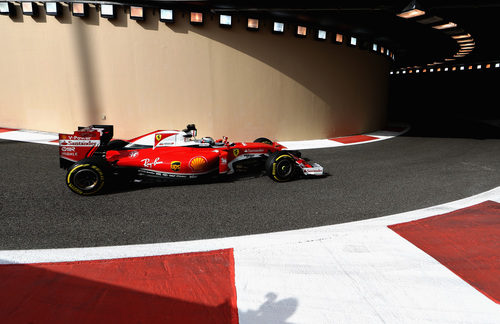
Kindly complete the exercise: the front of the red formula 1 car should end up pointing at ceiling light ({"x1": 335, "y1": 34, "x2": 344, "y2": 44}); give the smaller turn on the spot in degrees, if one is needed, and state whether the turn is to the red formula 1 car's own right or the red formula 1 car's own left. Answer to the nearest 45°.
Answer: approximately 45° to the red formula 1 car's own left

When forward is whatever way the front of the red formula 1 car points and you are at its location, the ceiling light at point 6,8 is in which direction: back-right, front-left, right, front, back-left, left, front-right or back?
back-left

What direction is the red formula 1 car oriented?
to the viewer's right

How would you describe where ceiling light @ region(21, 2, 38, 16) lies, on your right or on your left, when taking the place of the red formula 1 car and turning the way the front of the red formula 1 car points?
on your left

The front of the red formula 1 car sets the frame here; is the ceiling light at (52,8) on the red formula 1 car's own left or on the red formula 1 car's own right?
on the red formula 1 car's own left

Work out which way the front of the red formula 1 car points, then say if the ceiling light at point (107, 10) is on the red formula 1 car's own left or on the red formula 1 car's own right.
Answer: on the red formula 1 car's own left

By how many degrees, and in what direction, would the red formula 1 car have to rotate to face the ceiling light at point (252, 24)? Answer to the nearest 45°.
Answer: approximately 45° to its left

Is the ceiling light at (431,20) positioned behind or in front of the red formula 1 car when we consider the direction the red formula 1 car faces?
in front

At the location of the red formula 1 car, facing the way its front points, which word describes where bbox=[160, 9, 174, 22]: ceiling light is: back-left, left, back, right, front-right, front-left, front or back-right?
left
